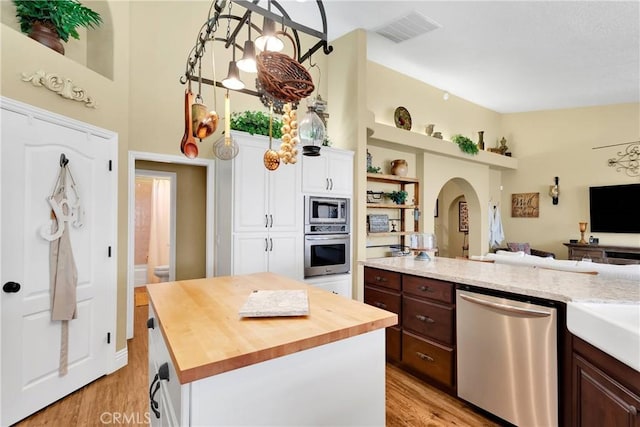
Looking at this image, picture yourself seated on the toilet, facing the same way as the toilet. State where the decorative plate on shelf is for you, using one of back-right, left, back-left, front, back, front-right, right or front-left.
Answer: back-left

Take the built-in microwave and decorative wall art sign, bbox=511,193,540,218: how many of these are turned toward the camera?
2

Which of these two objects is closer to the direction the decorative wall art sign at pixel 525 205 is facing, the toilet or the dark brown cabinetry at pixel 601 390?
the dark brown cabinetry

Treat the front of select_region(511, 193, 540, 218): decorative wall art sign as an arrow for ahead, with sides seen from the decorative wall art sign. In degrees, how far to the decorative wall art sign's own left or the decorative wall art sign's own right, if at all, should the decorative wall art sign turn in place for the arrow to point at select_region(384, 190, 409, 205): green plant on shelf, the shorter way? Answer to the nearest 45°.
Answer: approximately 45° to the decorative wall art sign's own right

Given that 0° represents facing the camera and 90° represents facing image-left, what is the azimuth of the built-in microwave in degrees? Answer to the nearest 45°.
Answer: approximately 0°

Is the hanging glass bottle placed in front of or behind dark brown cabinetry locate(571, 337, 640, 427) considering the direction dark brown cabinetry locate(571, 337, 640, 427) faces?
in front

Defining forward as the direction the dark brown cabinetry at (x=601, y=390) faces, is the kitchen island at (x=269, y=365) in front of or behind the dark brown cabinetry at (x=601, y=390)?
in front

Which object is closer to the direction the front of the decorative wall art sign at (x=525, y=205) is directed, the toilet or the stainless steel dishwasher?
the stainless steel dishwasher
